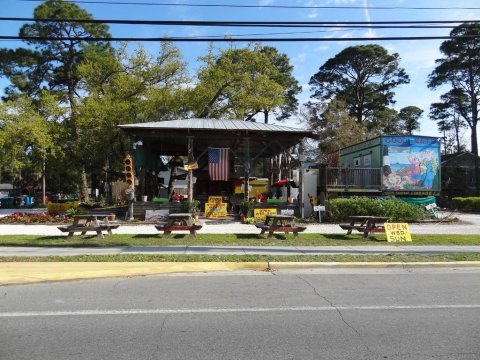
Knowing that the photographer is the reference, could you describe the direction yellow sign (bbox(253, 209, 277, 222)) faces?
facing the viewer

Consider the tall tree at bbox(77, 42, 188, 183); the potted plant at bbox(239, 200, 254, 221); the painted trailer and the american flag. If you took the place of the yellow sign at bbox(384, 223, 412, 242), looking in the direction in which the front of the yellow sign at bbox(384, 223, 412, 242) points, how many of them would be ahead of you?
0

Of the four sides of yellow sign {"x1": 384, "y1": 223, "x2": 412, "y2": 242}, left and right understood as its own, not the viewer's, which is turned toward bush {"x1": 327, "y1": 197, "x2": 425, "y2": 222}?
back

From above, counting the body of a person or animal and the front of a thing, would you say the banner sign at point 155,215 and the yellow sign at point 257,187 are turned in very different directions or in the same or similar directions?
same or similar directions

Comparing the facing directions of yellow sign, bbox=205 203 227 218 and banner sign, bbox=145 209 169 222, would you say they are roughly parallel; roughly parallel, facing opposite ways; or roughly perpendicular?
roughly parallel

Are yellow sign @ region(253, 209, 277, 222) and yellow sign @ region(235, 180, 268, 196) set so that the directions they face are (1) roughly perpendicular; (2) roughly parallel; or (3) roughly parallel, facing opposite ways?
roughly parallel

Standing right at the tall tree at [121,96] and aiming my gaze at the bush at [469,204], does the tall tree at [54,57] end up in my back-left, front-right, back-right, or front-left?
back-left

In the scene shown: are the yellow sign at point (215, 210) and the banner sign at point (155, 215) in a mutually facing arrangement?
no

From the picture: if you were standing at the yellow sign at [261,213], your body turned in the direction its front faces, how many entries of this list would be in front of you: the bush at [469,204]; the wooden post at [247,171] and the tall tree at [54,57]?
0

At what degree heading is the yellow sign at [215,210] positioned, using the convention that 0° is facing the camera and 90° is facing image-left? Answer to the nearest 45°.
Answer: approximately 0°

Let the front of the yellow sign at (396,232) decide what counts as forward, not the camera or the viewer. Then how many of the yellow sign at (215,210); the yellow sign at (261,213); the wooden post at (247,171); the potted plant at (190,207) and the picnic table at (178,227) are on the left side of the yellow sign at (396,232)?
0

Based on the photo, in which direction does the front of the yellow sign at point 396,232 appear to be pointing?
toward the camera

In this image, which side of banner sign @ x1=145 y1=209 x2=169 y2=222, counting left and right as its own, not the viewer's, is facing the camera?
front

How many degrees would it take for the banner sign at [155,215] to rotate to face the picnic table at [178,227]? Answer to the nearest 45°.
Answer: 0° — it already faces it

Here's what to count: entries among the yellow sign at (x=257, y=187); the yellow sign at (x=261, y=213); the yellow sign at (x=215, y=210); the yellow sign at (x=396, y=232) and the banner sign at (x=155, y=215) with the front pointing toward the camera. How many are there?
5
